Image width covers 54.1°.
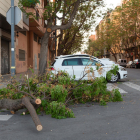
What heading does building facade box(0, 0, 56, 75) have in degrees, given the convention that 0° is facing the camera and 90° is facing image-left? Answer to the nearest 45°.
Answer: approximately 315°

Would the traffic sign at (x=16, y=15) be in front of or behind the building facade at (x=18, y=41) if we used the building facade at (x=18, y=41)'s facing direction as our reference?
in front

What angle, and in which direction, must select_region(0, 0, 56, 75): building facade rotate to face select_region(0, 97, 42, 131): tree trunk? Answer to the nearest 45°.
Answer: approximately 45° to its right
